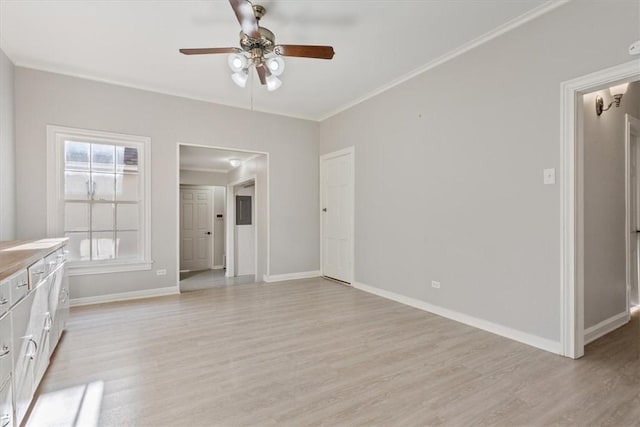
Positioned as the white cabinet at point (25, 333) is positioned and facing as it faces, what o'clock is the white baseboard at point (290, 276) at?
The white baseboard is roughly at 11 o'clock from the white cabinet.

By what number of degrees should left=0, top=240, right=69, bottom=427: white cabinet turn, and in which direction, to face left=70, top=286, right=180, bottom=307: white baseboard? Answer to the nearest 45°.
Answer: approximately 90° to its left

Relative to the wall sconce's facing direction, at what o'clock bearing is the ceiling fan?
The ceiling fan is roughly at 3 o'clock from the wall sconce.

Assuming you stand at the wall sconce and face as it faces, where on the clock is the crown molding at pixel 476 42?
The crown molding is roughly at 3 o'clock from the wall sconce.

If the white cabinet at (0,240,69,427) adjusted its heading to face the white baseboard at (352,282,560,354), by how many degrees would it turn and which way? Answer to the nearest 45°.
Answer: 0° — it already faces it

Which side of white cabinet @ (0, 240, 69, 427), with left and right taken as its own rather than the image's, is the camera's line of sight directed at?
right

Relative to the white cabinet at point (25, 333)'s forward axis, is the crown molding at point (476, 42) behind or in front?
in front
